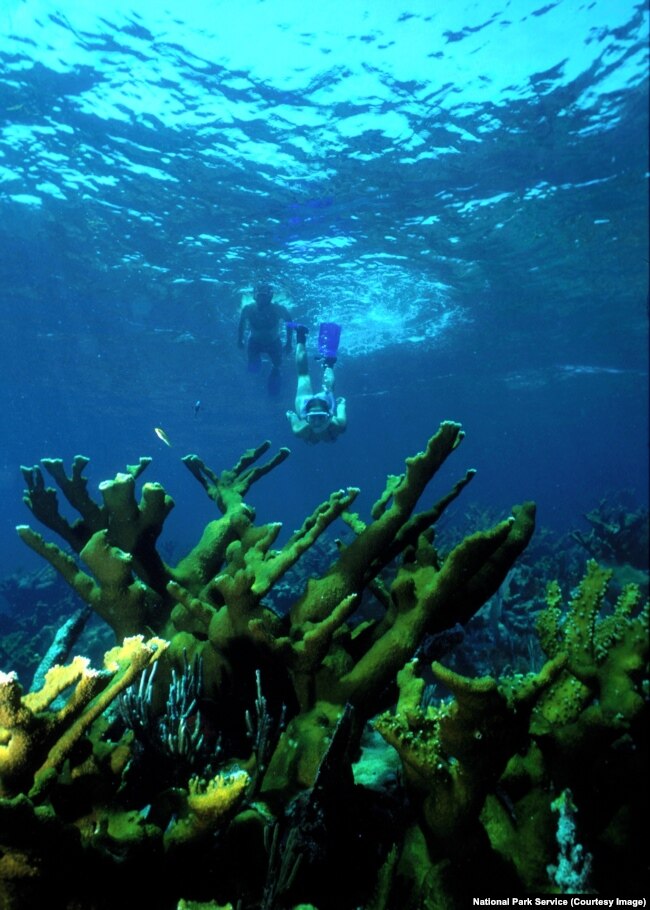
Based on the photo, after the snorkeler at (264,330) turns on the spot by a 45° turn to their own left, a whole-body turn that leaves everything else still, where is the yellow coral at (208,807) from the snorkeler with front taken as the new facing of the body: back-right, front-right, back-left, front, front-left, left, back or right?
front-right

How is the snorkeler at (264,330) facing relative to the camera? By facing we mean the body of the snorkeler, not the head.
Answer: toward the camera

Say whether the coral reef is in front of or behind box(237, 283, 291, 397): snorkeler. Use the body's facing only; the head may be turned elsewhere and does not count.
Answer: in front

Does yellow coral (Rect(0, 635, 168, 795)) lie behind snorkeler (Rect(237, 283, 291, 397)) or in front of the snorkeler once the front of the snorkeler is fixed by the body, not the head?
in front
